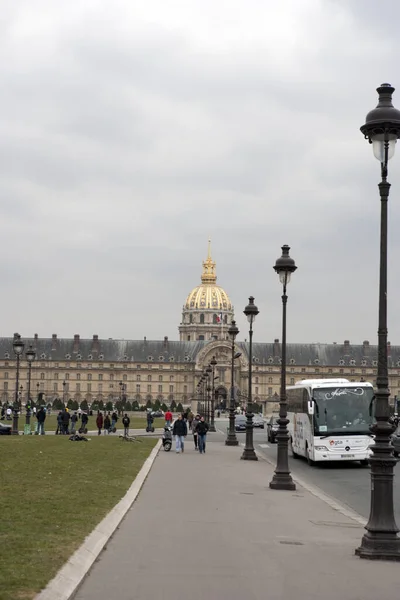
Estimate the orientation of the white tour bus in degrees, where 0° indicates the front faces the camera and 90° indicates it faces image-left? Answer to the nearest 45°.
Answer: approximately 0°

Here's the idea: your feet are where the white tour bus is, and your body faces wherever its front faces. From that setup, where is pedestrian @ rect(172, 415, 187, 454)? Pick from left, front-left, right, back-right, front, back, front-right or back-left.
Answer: back-right

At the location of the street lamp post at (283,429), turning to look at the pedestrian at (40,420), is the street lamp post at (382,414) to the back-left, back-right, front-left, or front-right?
back-left

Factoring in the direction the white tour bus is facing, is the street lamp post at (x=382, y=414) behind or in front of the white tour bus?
in front

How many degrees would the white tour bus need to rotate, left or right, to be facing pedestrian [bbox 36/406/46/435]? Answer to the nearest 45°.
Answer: approximately 135° to its right
